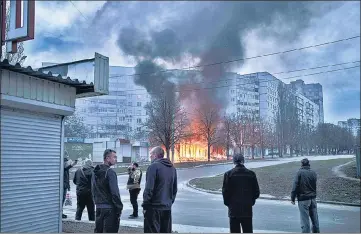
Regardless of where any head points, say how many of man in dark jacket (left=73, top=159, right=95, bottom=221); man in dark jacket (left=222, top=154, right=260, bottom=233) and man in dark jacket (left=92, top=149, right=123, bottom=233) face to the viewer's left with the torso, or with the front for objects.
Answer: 0

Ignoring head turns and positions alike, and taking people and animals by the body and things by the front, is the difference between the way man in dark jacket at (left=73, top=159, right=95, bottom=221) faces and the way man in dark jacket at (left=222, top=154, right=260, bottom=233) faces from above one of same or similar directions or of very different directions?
same or similar directions

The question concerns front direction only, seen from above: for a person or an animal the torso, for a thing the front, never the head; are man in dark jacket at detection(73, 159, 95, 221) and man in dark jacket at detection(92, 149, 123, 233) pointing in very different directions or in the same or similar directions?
same or similar directions

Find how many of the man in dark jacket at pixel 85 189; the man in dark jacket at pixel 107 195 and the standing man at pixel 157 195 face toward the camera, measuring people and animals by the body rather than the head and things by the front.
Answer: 0

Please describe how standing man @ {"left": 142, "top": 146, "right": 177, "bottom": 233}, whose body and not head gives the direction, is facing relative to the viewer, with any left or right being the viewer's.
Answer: facing away from the viewer and to the left of the viewer

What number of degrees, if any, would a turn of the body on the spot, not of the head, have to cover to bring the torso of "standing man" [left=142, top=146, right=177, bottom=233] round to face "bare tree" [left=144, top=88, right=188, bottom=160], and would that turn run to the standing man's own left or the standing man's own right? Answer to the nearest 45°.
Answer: approximately 45° to the standing man's own right

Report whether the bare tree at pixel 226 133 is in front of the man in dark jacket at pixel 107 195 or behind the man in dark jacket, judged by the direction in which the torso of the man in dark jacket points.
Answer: in front

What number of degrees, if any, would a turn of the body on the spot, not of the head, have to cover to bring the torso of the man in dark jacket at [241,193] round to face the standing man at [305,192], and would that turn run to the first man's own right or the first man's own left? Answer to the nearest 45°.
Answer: approximately 45° to the first man's own right

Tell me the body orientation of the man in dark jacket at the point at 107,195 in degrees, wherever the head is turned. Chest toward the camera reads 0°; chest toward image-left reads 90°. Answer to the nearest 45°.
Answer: approximately 225°

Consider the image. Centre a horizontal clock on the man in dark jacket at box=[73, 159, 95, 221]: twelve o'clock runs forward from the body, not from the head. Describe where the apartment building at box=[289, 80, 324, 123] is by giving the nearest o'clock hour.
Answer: The apartment building is roughly at 1 o'clock from the man in dark jacket.

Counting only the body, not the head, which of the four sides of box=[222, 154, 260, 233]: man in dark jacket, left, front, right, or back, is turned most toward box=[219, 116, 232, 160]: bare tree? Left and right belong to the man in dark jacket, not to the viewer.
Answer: front

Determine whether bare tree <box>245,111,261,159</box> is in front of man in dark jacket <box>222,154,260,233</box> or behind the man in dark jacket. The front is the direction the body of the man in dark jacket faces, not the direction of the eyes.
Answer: in front

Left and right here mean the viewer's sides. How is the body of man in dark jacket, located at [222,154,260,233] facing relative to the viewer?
facing away from the viewer

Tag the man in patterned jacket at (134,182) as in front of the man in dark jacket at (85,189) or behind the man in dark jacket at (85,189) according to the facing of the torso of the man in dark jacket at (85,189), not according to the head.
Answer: in front
